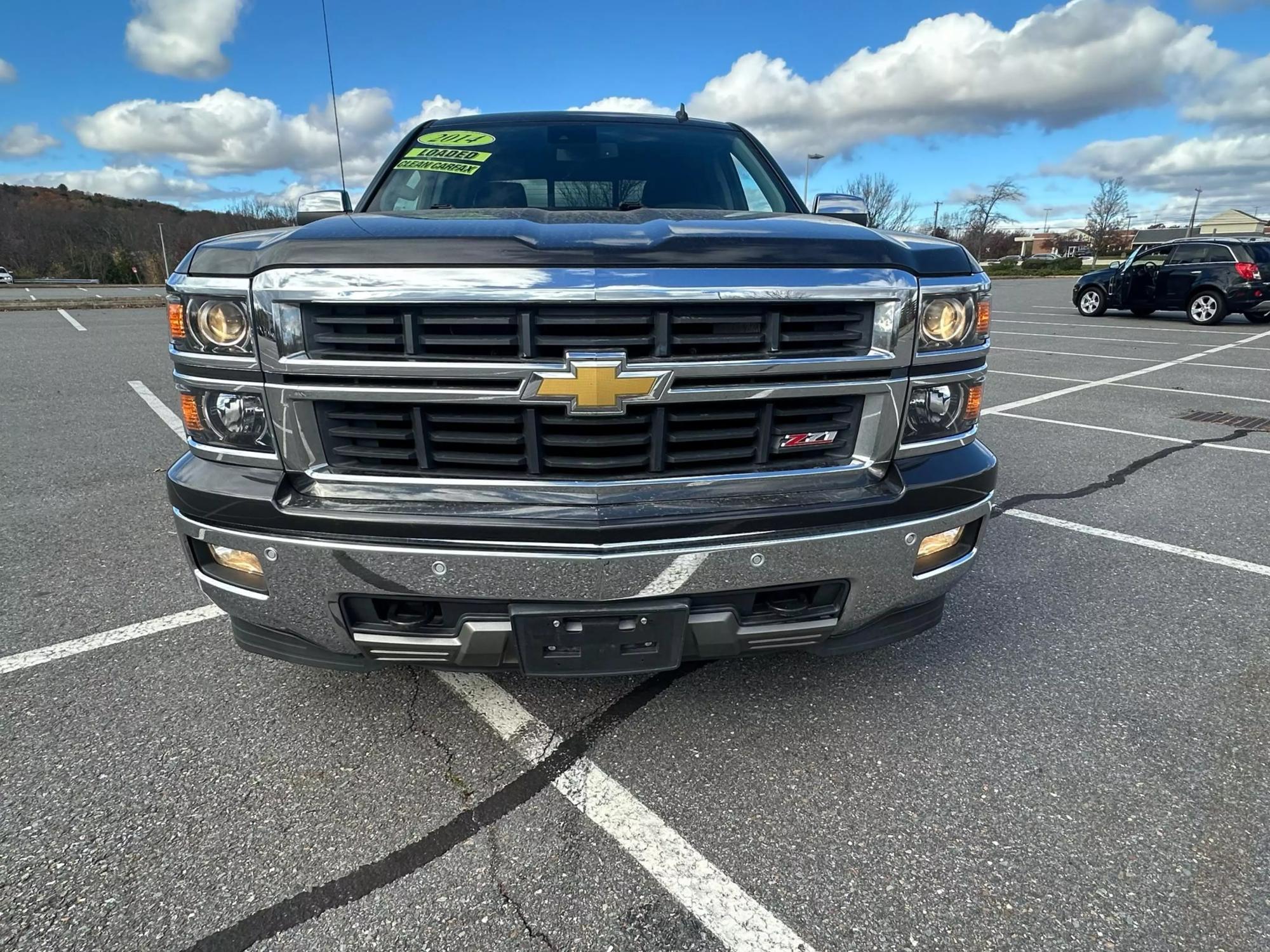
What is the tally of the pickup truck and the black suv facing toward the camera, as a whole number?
1

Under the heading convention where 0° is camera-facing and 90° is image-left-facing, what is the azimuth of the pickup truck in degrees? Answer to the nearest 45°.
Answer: approximately 0°

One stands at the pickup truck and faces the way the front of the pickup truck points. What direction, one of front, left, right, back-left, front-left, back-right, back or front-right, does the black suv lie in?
back-left

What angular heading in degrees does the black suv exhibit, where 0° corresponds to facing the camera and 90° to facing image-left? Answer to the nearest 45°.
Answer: approximately 135°

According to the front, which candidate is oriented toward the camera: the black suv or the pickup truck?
the pickup truck

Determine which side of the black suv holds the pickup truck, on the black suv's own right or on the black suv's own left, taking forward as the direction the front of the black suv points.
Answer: on the black suv's own left

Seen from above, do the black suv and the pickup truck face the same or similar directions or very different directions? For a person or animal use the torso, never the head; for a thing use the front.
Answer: very different directions
